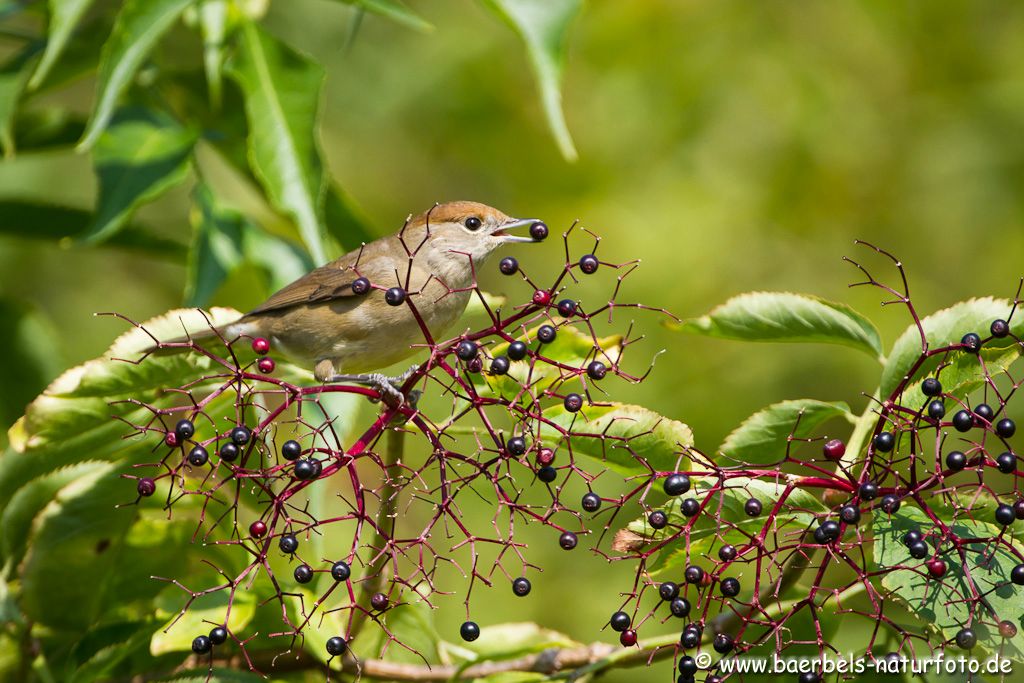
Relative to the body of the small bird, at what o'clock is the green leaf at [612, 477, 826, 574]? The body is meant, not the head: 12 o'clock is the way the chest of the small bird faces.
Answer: The green leaf is roughly at 12 o'clock from the small bird.

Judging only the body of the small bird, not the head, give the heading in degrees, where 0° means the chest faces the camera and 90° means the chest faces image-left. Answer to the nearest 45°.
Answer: approximately 270°

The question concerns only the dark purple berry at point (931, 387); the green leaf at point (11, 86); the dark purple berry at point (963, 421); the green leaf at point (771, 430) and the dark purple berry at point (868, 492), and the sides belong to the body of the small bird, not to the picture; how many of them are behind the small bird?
1

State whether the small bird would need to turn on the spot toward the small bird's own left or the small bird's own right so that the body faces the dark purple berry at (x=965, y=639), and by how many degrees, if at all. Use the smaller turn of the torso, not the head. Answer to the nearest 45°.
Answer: approximately 45° to the small bird's own right

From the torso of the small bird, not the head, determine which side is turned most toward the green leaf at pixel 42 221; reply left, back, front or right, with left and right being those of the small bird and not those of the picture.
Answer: back

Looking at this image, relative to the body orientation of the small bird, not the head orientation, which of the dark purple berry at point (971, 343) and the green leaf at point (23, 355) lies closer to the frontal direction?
the dark purple berry

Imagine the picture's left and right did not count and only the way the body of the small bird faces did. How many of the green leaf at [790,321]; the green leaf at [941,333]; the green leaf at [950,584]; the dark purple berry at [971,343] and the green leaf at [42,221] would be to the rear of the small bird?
1
